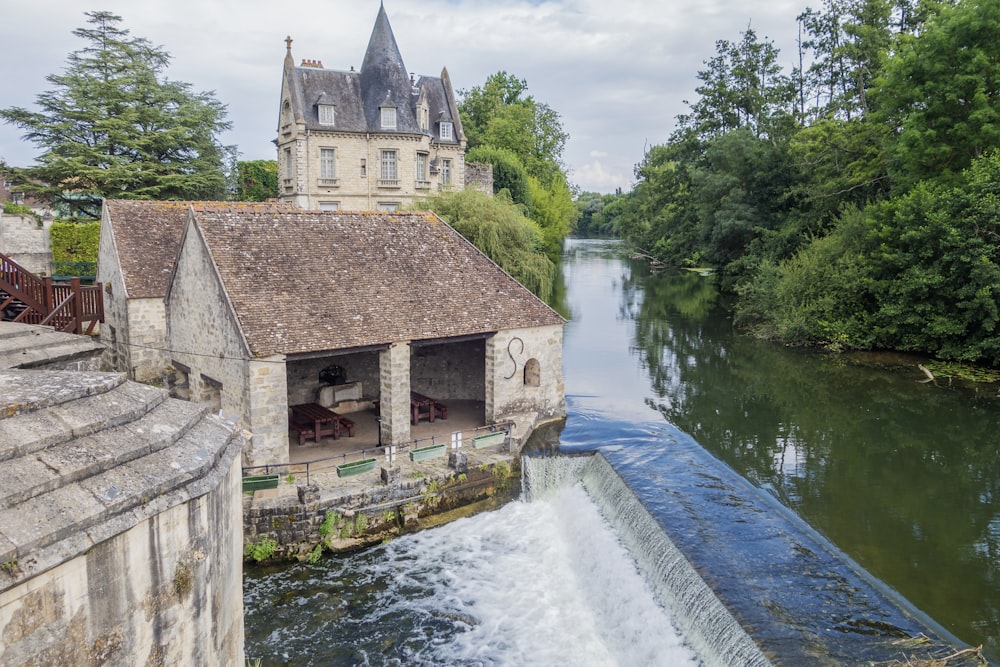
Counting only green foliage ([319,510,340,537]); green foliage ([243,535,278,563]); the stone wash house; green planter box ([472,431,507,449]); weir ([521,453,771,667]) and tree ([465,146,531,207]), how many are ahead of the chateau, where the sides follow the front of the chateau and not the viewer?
5

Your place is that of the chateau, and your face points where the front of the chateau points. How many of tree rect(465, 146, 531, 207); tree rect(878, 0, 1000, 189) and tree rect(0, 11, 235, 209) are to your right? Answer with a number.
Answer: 1

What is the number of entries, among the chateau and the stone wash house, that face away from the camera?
0

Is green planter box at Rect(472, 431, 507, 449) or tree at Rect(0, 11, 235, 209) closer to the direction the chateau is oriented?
the green planter box

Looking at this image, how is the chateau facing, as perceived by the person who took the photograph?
facing the viewer

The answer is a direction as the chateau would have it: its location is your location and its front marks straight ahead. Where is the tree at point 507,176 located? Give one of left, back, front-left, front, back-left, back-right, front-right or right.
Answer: back-left

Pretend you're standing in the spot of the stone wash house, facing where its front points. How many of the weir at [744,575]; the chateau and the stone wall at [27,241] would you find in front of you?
1

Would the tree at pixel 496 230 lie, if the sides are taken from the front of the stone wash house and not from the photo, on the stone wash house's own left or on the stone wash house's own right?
on the stone wash house's own left

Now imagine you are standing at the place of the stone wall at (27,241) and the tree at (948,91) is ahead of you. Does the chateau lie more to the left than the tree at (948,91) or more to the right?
left

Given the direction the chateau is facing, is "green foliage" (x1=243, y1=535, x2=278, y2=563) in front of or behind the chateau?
in front

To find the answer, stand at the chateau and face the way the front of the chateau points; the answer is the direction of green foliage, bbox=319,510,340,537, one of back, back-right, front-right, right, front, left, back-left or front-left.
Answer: front

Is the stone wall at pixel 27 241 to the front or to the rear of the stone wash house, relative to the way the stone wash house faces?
to the rear

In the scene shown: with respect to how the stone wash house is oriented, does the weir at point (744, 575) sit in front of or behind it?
in front

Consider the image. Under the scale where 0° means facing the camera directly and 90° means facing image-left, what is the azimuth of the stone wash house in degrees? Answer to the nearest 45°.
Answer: approximately 315°

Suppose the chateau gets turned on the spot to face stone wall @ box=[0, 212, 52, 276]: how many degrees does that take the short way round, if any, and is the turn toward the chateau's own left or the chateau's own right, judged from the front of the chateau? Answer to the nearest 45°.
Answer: approximately 45° to the chateau's own right

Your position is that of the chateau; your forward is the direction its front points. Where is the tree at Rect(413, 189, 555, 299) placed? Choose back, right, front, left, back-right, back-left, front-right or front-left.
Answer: front-left

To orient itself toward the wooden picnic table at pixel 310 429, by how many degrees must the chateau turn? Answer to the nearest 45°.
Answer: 0° — it already faces it
